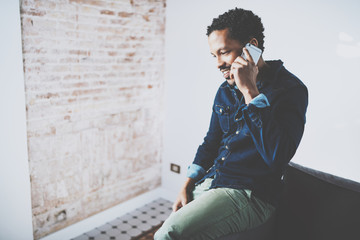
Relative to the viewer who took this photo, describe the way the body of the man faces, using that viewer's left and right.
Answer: facing the viewer and to the left of the viewer
